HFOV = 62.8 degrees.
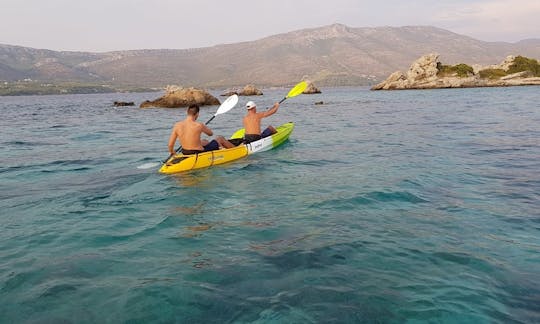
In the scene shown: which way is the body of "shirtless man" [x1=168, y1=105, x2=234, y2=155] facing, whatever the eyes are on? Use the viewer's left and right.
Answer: facing away from the viewer and to the right of the viewer
